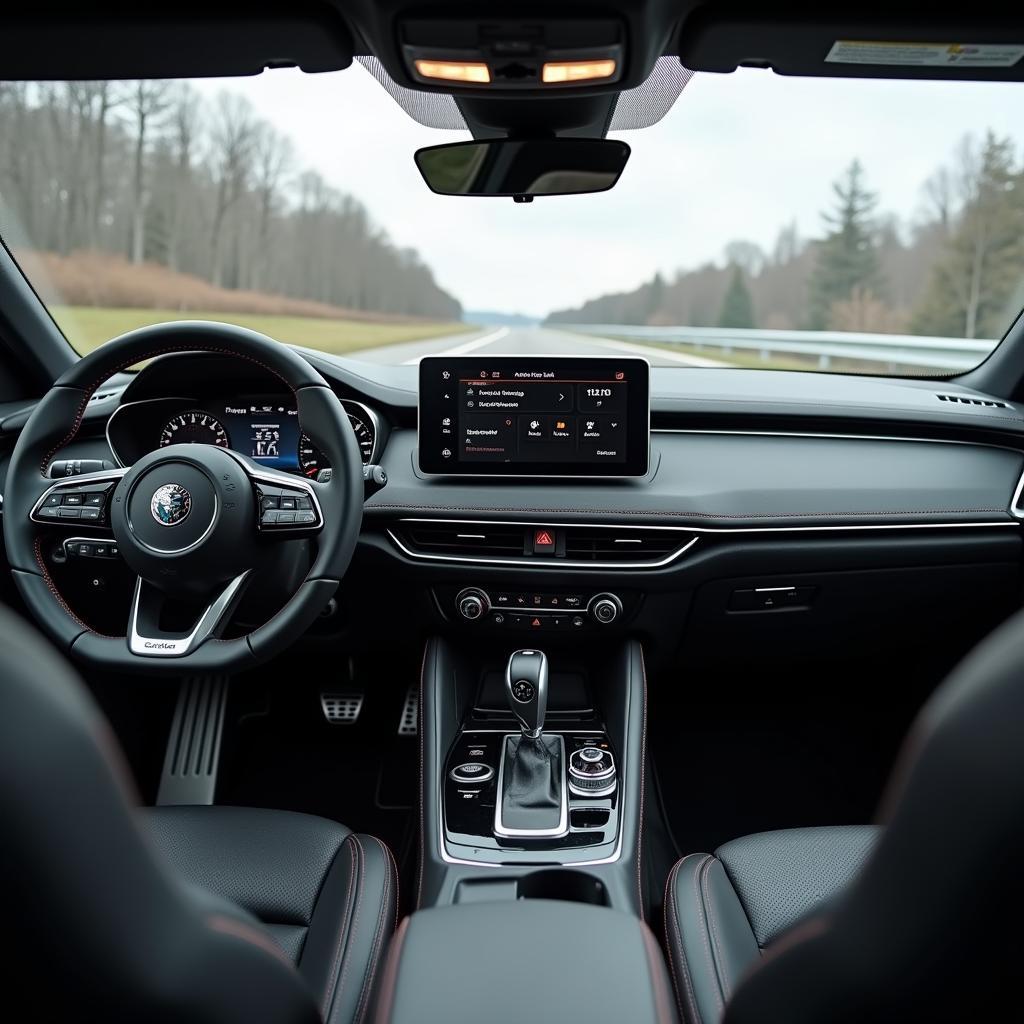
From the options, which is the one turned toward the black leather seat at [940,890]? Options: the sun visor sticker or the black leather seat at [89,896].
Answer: the sun visor sticker

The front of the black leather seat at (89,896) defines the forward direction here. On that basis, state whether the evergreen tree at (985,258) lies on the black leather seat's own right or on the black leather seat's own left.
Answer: on the black leather seat's own right

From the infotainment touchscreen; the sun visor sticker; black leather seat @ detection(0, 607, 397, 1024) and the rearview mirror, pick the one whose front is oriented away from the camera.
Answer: the black leather seat

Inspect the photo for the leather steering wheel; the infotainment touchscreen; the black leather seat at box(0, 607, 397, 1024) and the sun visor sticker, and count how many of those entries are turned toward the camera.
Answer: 3

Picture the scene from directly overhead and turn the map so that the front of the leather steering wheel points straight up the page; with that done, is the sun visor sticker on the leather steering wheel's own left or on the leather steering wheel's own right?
on the leather steering wheel's own left

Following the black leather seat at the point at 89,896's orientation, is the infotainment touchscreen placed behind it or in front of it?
in front

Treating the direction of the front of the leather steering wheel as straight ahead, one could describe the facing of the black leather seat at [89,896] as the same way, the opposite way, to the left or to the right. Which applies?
the opposite way

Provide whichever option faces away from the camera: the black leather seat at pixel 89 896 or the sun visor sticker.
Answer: the black leather seat

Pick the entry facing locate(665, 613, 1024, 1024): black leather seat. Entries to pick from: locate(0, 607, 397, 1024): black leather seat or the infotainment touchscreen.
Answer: the infotainment touchscreen

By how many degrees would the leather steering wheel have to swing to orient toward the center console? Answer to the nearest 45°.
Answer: approximately 90° to its left

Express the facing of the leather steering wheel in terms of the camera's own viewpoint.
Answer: facing the viewer

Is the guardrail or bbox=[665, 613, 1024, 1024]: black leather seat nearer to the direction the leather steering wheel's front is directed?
the black leather seat

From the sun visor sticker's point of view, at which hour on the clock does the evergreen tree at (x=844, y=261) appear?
The evergreen tree is roughly at 6 o'clock from the sun visor sticker.

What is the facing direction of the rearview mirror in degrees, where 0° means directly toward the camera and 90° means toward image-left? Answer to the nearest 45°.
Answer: approximately 0°

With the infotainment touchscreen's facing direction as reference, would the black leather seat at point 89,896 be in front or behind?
in front

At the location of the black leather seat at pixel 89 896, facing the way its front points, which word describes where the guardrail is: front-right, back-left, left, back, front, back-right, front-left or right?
front-right
